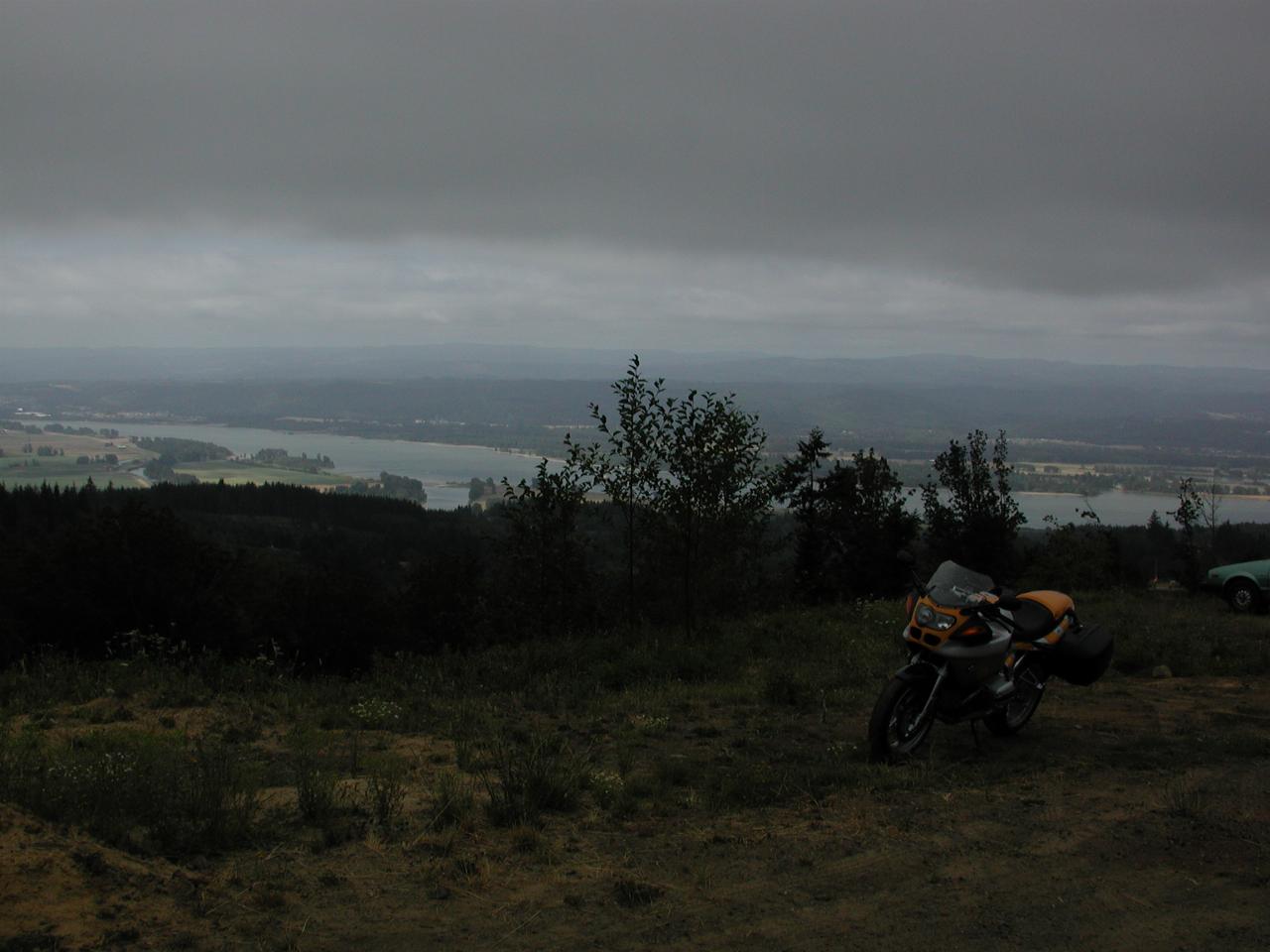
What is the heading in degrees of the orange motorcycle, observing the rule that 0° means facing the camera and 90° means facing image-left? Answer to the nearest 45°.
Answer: approximately 45°

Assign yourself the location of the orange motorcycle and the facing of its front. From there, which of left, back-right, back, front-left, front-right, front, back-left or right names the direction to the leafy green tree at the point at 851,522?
back-right

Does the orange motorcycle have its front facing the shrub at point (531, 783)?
yes

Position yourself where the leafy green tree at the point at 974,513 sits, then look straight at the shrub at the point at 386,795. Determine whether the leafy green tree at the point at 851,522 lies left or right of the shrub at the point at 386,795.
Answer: right

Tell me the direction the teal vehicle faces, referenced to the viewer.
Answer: facing to the left of the viewer

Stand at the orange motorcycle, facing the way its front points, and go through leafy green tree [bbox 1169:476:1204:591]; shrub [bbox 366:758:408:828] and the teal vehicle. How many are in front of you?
1

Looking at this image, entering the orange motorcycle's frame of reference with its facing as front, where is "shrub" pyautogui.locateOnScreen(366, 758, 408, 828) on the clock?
The shrub is roughly at 12 o'clock from the orange motorcycle.

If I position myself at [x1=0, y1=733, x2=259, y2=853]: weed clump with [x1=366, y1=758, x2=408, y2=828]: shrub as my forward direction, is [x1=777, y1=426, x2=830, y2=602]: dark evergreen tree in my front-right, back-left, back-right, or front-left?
front-left

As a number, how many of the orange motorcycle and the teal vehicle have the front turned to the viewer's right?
0

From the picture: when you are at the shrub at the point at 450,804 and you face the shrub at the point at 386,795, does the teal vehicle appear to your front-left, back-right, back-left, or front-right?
back-right

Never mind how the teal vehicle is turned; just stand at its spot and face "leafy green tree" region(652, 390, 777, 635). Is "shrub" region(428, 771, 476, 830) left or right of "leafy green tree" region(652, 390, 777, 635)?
left

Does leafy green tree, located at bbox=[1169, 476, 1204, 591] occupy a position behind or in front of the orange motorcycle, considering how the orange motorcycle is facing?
behind

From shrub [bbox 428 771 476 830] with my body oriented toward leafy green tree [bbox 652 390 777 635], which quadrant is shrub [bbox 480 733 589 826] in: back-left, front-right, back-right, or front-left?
front-right
